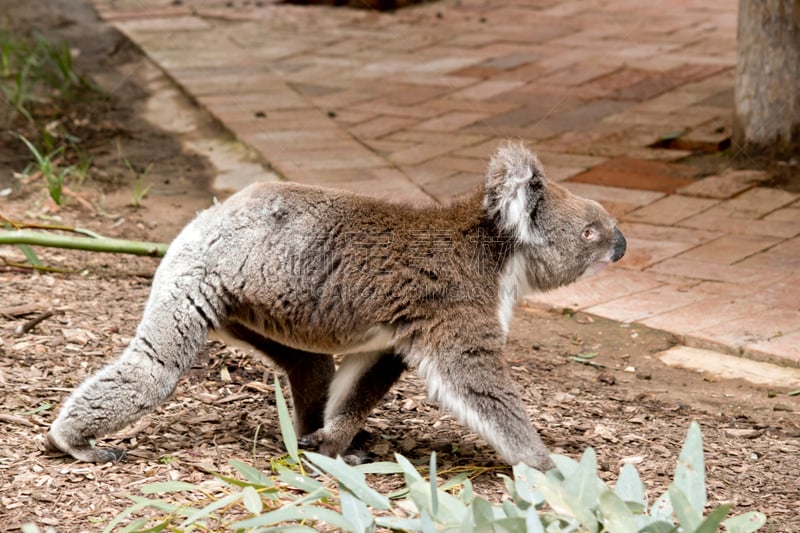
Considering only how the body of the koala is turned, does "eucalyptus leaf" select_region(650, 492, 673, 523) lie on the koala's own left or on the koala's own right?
on the koala's own right

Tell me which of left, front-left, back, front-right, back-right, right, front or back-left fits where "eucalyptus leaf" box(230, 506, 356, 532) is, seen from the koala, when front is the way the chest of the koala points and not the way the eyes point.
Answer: right

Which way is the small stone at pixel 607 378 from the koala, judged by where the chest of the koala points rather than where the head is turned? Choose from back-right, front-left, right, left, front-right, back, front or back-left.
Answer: front-left

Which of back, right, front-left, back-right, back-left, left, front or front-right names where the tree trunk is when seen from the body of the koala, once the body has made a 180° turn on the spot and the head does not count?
back-right

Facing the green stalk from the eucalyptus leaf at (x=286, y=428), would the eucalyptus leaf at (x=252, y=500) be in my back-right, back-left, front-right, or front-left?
back-left

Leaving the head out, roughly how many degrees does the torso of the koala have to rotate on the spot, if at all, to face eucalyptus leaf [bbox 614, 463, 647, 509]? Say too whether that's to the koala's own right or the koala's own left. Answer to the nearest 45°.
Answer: approximately 45° to the koala's own right

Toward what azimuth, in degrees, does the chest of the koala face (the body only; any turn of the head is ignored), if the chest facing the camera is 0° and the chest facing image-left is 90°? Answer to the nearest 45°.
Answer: approximately 270°

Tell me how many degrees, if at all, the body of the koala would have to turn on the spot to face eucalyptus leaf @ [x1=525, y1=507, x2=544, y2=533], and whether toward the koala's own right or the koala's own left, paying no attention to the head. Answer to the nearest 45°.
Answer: approximately 90° to the koala's own right

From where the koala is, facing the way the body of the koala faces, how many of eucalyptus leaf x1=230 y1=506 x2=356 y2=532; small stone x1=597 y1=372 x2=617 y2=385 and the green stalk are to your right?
1
